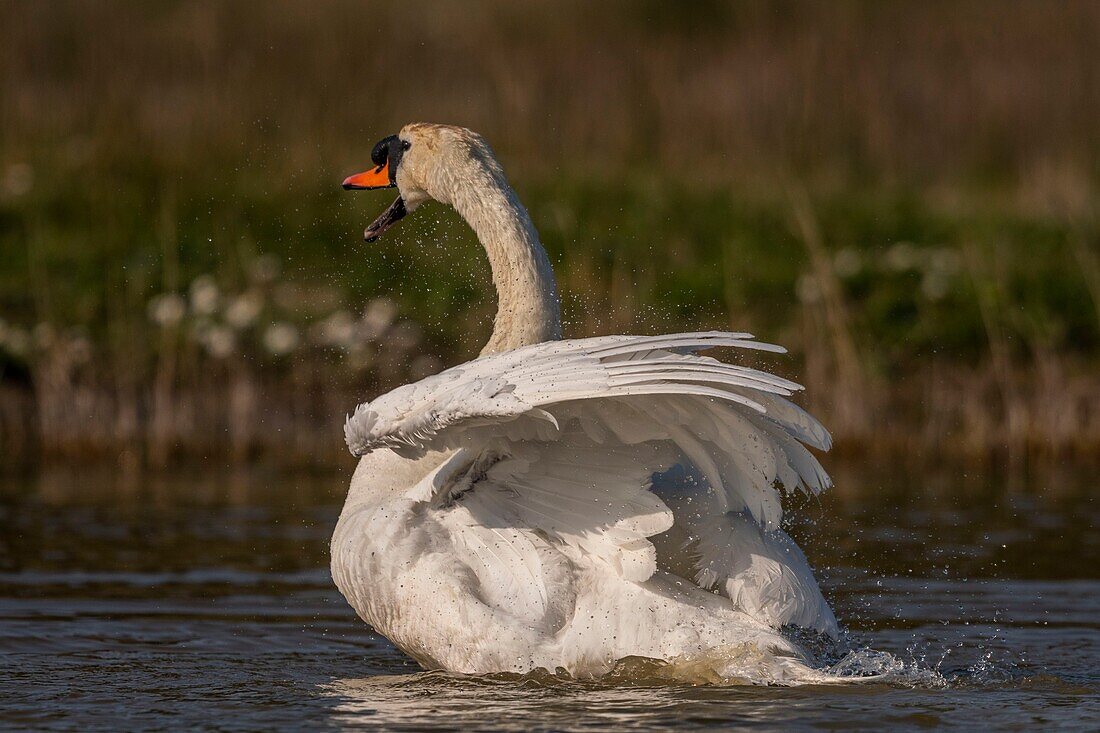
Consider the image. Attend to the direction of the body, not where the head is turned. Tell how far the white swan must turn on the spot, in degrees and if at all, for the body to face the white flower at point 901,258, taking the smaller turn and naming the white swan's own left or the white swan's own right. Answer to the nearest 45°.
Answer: approximately 90° to the white swan's own right

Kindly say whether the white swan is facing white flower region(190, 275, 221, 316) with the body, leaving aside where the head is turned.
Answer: no

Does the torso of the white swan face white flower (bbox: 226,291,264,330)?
no

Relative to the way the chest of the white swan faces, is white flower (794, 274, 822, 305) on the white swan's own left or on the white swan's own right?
on the white swan's own right

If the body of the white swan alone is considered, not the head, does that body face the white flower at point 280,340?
no
